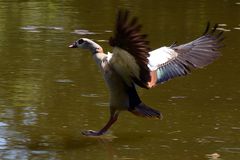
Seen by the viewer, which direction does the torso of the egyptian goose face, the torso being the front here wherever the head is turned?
to the viewer's left
